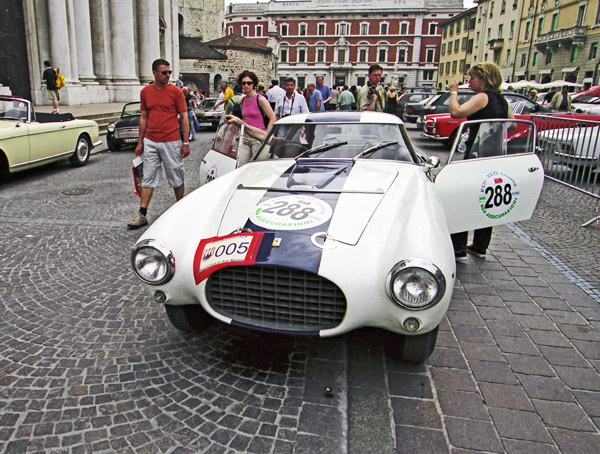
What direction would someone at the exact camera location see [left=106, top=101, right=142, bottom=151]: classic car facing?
facing the viewer and to the left of the viewer

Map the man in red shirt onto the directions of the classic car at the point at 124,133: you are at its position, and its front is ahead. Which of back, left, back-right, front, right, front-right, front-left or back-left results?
front-left

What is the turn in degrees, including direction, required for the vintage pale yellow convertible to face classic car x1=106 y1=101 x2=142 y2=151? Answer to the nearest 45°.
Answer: approximately 180°

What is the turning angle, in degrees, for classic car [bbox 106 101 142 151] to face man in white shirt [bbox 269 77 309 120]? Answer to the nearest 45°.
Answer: approximately 90° to its left

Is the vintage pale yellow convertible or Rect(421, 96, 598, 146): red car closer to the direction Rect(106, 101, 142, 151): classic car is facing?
the vintage pale yellow convertible

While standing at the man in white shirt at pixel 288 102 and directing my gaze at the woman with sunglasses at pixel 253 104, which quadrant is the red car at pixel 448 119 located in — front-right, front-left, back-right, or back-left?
back-left

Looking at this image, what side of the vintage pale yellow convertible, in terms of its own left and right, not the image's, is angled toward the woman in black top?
left

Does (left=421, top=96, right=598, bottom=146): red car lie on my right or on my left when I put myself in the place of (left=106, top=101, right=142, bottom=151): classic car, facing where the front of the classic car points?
on my left

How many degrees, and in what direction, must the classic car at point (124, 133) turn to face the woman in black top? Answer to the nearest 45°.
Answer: approximately 45° to its left

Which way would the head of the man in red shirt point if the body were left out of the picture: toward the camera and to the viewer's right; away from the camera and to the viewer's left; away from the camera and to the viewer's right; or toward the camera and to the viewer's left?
toward the camera and to the viewer's right

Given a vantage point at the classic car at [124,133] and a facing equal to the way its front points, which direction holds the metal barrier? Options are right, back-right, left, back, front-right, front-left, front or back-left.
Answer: left
